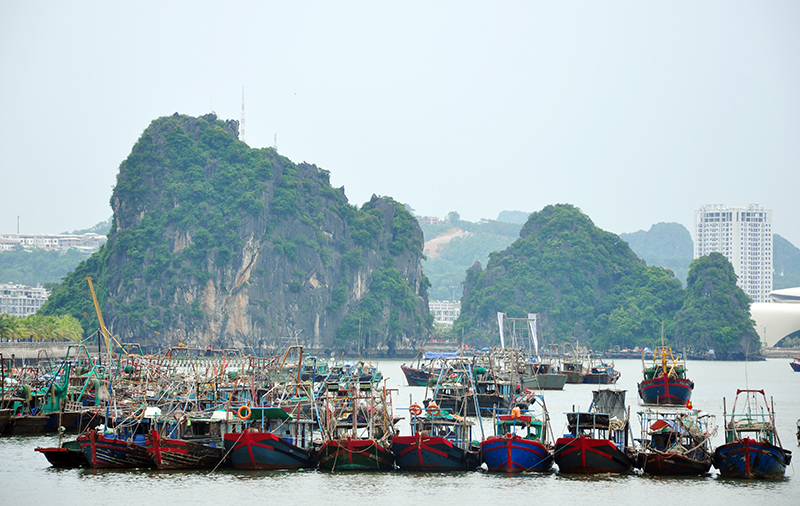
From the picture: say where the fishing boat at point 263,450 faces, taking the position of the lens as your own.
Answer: facing the viewer and to the left of the viewer

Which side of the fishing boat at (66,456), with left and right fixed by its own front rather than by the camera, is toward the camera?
left

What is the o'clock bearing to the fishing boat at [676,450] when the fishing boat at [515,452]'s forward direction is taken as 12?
the fishing boat at [676,450] is roughly at 9 o'clock from the fishing boat at [515,452].

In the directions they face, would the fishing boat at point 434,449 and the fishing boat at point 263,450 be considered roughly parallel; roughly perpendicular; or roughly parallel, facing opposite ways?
roughly parallel

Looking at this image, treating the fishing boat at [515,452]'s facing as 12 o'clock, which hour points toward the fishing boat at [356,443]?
the fishing boat at [356,443] is roughly at 3 o'clock from the fishing boat at [515,452].

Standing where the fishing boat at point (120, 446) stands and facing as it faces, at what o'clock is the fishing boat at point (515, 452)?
the fishing boat at point (515, 452) is roughly at 8 o'clock from the fishing boat at point (120, 446).

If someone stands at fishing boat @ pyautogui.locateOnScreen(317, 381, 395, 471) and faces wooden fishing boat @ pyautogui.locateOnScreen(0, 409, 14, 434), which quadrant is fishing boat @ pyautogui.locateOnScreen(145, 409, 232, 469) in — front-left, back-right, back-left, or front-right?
front-left

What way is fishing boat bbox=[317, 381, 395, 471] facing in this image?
toward the camera

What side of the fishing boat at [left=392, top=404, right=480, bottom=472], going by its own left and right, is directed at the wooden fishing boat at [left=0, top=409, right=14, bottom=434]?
right

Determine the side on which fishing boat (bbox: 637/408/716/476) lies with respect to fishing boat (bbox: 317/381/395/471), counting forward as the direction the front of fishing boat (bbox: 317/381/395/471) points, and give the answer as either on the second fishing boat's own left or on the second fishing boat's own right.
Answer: on the second fishing boat's own left

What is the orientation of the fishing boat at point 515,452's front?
toward the camera

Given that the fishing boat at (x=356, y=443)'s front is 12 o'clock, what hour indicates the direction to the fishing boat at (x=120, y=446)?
the fishing boat at (x=120, y=446) is roughly at 3 o'clock from the fishing boat at (x=356, y=443).

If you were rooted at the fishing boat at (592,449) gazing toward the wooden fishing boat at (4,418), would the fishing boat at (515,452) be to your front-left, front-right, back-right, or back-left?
front-left

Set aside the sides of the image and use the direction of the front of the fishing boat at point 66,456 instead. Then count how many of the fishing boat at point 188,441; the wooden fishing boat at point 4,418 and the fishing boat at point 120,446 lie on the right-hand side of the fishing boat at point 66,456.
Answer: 1
